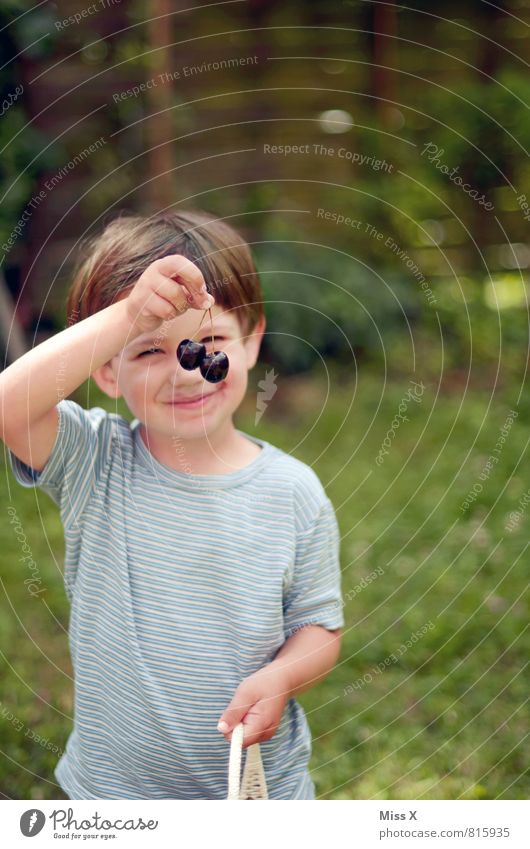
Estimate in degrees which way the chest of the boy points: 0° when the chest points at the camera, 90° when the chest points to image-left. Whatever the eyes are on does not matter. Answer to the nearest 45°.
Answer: approximately 0°
